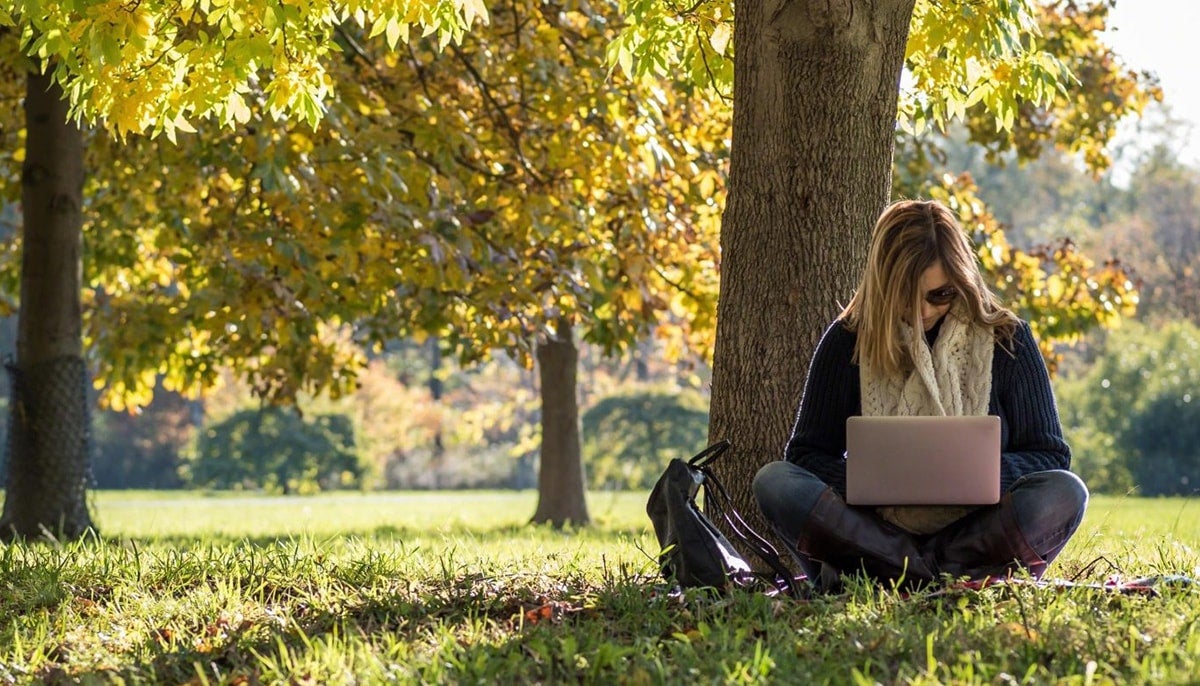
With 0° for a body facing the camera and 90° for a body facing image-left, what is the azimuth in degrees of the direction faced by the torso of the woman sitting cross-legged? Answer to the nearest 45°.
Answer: approximately 0°

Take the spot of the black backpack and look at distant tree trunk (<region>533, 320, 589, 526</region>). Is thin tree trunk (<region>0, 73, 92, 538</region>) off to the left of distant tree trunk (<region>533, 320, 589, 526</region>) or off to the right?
left

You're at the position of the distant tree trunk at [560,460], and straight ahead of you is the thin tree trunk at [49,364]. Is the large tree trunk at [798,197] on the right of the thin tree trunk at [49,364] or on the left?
left

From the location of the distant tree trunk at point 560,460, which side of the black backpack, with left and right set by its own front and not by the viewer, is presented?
right

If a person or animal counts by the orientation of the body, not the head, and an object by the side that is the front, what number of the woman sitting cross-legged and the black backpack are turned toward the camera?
1

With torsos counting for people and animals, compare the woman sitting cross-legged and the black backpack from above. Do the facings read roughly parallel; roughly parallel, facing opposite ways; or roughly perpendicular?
roughly perpendicular

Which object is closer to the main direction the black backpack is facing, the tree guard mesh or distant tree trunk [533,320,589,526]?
the tree guard mesh

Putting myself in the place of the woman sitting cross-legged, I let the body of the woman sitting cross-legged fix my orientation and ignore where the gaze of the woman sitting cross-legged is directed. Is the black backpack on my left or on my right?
on my right

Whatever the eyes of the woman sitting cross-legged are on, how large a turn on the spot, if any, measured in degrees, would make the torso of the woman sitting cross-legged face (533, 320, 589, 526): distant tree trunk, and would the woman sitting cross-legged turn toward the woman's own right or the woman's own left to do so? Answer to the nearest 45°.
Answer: approximately 180°

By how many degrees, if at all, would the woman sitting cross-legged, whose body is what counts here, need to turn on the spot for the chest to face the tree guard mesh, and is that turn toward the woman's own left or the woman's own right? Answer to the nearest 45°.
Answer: approximately 135° to the woman's own right

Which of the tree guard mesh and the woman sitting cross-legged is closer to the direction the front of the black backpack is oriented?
the tree guard mesh

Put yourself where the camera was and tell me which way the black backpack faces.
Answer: facing to the left of the viewer
